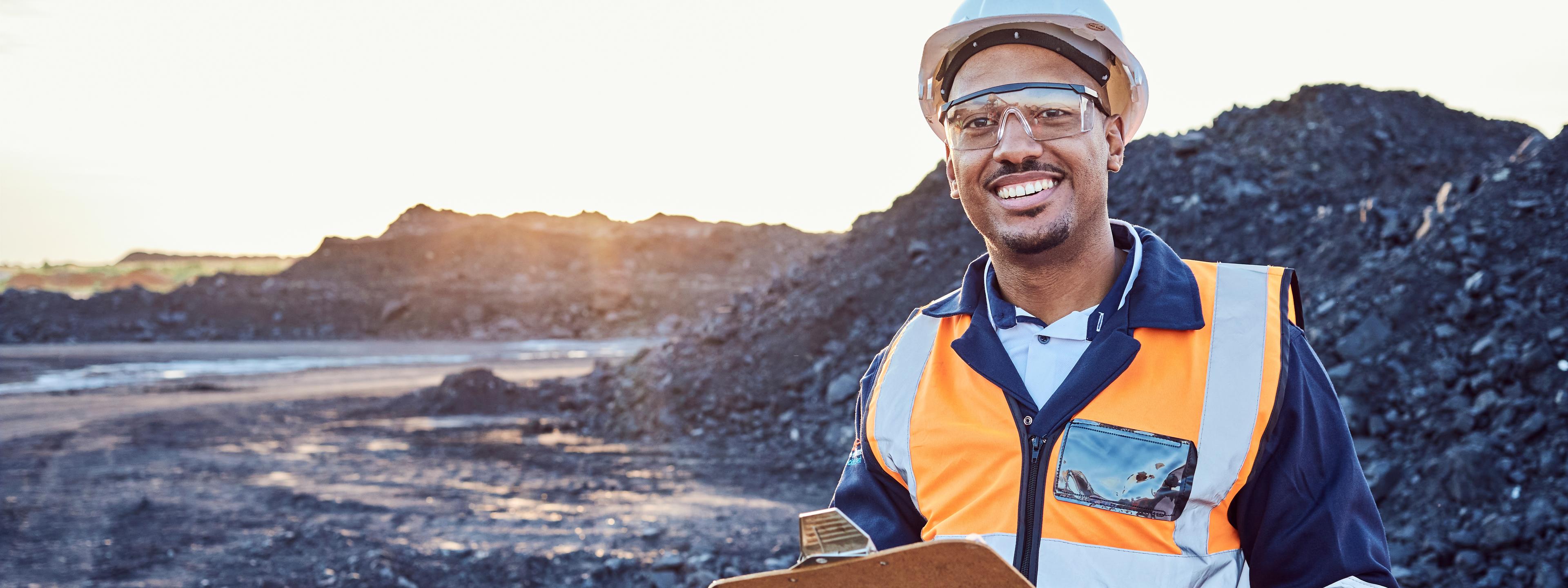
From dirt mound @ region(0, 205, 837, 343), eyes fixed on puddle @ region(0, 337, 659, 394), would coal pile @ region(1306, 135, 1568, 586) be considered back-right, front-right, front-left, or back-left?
front-left

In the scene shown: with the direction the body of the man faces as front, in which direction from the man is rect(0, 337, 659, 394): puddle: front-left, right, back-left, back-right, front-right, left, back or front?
right

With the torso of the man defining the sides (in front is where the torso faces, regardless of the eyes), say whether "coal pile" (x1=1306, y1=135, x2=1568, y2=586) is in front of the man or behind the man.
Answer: behind

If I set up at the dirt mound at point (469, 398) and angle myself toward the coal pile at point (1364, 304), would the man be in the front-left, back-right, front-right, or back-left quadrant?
front-right

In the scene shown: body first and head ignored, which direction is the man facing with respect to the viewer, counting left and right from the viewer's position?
facing the viewer and to the left of the viewer
